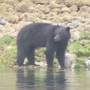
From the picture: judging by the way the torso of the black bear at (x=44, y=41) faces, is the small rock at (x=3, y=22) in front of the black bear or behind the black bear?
behind

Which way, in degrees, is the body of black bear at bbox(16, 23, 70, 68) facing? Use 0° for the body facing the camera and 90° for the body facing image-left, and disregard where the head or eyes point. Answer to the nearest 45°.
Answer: approximately 315°
